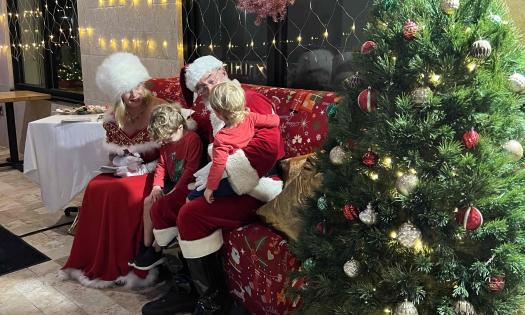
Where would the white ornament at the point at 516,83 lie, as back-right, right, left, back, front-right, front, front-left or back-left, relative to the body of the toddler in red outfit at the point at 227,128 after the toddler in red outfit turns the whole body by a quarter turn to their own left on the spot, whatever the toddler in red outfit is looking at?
back-left

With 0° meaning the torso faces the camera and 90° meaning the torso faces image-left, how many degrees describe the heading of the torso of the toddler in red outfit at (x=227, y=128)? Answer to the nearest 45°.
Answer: approximately 180°

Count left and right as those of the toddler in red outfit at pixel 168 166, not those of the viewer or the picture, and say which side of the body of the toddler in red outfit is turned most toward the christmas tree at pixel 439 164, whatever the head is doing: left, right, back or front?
left

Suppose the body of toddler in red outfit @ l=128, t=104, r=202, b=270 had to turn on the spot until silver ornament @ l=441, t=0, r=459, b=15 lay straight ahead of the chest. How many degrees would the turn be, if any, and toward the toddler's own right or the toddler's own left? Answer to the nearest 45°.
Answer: approximately 90° to the toddler's own left

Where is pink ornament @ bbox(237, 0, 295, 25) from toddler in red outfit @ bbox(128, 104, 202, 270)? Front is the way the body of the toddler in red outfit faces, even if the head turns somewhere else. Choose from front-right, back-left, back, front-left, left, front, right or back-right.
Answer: back

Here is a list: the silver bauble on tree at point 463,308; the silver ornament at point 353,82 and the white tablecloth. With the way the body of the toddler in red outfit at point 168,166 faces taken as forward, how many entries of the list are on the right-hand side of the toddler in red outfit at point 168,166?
1

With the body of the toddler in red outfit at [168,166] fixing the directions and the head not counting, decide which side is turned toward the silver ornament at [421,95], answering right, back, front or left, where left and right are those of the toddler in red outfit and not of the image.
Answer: left
